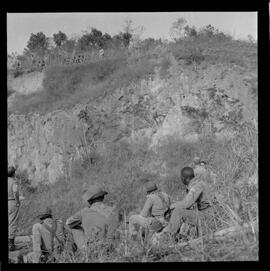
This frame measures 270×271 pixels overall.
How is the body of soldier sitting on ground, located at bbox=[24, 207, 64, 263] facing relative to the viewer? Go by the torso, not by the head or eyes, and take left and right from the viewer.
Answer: facing away from the viewer and to the left of the viewer

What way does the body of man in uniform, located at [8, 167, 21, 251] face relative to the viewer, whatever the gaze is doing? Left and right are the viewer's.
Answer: facing away from the viewer

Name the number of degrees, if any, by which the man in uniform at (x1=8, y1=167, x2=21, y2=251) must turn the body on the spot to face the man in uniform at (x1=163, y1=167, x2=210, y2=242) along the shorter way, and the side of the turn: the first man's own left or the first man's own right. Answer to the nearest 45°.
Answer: approximately 135° to the first man's own right
